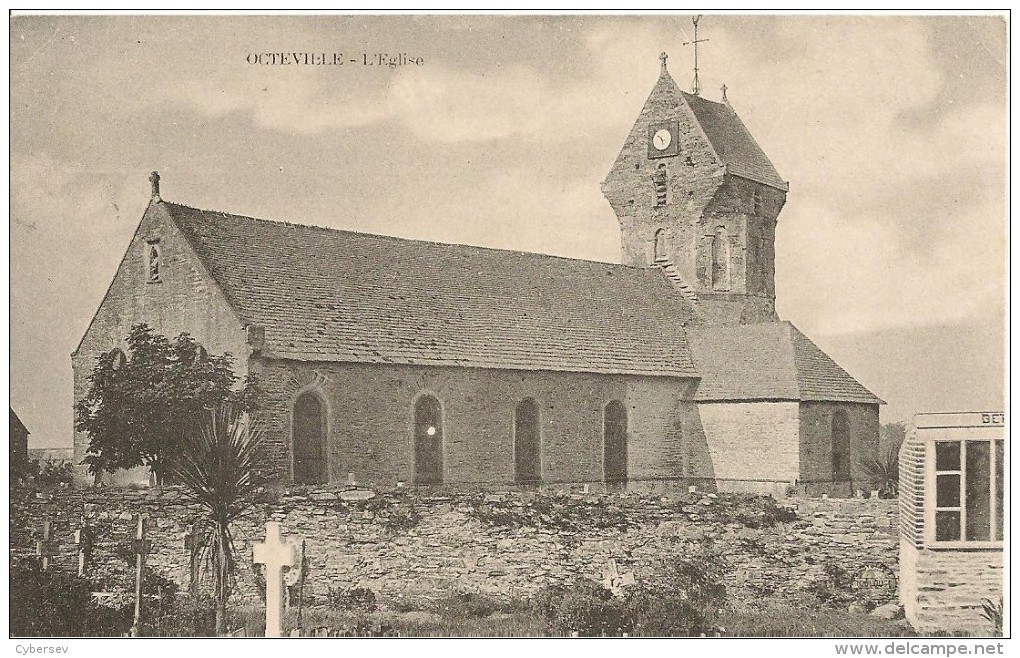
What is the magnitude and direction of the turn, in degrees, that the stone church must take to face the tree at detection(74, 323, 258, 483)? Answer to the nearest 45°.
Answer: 0° — it already faces it

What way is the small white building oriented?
toward the camera

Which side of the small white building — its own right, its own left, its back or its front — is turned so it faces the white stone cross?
right

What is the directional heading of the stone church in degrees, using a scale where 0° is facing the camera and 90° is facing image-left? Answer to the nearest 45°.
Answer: approximately 45°

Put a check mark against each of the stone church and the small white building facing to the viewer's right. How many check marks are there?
0

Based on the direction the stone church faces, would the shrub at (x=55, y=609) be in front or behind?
in front

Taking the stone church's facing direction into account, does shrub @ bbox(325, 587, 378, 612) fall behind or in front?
in front
